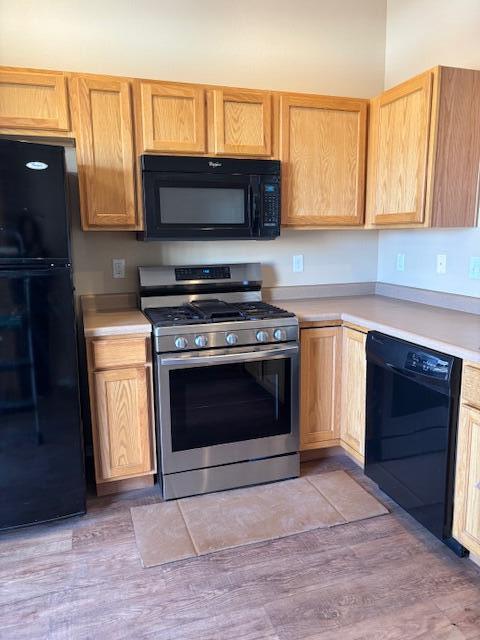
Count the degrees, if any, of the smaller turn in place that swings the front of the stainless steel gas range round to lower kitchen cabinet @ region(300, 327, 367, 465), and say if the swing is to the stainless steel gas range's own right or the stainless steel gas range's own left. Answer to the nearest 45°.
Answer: approximately 90° to the stainless steel gas range's own left

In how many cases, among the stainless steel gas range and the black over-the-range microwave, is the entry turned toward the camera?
2

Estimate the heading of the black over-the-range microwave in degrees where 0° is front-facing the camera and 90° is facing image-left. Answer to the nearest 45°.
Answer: approximately 0°

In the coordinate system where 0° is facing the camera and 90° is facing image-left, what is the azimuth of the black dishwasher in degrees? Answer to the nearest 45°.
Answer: approximately 45°

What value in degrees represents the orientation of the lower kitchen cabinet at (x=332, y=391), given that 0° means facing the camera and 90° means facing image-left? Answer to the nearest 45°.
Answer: approximately 45°

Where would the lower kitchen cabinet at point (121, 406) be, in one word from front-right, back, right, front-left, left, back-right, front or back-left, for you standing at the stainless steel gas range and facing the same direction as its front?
right

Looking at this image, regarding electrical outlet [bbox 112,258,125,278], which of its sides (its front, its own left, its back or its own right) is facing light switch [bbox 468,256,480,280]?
left

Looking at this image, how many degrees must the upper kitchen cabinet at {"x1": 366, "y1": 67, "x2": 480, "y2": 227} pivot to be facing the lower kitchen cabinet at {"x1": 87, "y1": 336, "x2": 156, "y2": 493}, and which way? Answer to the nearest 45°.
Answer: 0° — it already faces it

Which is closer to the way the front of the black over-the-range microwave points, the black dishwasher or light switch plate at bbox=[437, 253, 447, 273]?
the black dishwasher

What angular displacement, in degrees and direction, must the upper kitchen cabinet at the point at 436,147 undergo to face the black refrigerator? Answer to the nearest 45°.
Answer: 0° — it already faces it

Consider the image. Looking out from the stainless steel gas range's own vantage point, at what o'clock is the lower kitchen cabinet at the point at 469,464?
The lower kitchen cabinet is roughly at 10 o'clock from the stainless steel gas range.

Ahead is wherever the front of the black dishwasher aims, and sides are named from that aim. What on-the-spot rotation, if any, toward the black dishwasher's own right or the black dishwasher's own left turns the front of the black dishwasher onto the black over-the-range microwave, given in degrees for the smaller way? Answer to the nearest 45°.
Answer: approximately 45° to the black dishwasher's own right

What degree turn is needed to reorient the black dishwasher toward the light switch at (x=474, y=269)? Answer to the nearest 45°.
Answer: approximately 135° to its right
